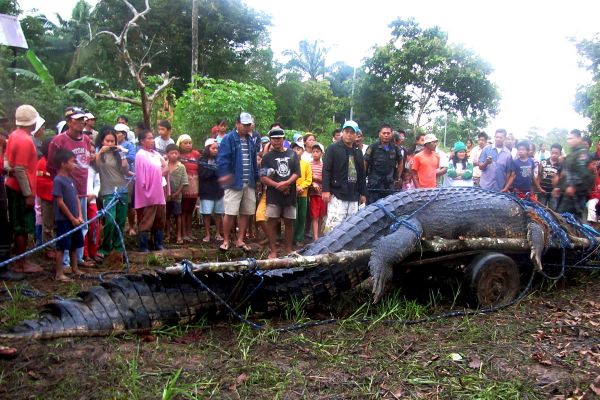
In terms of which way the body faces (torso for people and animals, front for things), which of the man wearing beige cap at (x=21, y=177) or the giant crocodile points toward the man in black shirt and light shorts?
the man wearing beige cap

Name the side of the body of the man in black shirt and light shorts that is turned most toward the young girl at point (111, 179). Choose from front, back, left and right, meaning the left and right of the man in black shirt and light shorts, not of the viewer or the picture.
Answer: right

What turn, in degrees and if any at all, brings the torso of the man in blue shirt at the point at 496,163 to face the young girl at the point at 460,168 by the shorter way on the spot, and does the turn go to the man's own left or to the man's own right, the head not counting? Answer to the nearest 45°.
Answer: approximately 135° to the man's own right

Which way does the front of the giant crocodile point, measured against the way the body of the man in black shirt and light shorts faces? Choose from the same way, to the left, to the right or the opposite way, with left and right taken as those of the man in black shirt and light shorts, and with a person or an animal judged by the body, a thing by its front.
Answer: to the left

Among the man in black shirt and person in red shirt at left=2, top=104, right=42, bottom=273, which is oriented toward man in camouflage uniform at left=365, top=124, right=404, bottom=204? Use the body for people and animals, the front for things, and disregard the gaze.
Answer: the man wearing beige cap

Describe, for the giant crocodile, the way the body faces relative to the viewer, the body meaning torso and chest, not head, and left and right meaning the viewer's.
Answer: facing to the right of the viewer

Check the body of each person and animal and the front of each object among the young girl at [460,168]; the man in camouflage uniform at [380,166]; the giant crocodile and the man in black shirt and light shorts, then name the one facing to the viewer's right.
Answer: the giant crocodile

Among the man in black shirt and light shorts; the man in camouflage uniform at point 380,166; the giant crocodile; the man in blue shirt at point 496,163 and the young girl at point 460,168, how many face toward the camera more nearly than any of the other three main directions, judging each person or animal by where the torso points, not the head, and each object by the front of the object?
4

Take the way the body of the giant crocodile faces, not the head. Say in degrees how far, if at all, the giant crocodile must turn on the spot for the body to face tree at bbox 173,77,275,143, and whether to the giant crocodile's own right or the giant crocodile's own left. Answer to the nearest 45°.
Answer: approximately 90° to the giant crocodile's own left
